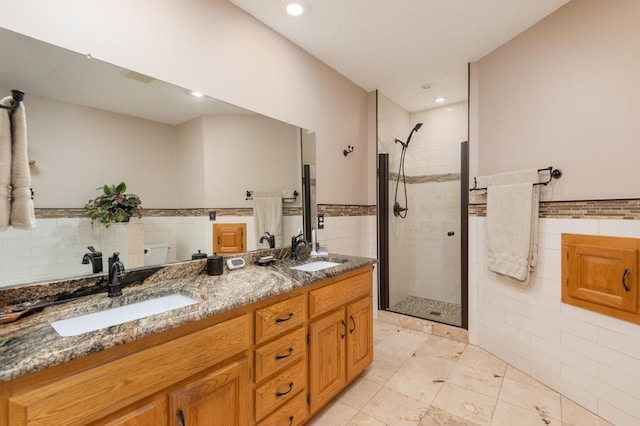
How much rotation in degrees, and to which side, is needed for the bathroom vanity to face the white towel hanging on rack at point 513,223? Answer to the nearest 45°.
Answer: approximately 45° to its left

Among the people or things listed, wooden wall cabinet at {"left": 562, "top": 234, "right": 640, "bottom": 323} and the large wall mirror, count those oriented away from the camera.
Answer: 0

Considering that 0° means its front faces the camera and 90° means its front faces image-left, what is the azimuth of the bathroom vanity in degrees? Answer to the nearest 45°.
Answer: approximately 315°

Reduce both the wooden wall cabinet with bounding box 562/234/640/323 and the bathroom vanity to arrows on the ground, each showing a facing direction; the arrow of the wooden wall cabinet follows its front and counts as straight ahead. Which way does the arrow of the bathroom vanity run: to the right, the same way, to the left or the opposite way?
the opposite way

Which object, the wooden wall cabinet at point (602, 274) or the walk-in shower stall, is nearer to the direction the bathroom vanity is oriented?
the wooden wall cabinet

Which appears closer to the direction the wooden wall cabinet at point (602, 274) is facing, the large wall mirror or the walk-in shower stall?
the large wall mirror

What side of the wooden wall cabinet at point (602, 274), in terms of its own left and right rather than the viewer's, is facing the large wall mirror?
front

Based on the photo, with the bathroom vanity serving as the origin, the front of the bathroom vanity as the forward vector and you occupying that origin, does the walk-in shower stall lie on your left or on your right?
on your left

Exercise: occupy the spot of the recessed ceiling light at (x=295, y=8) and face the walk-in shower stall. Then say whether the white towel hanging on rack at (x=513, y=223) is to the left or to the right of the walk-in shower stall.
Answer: right

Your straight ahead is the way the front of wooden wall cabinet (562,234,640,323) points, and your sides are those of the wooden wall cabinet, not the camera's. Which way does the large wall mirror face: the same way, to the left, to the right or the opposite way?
the opposite way

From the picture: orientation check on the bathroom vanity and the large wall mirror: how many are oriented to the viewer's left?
0

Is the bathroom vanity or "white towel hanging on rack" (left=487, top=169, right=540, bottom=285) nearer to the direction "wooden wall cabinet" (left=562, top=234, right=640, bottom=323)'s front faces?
the bathroom vanity

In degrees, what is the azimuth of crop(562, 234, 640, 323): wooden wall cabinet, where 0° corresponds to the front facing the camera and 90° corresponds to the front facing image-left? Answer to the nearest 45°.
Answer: approximately 45°
